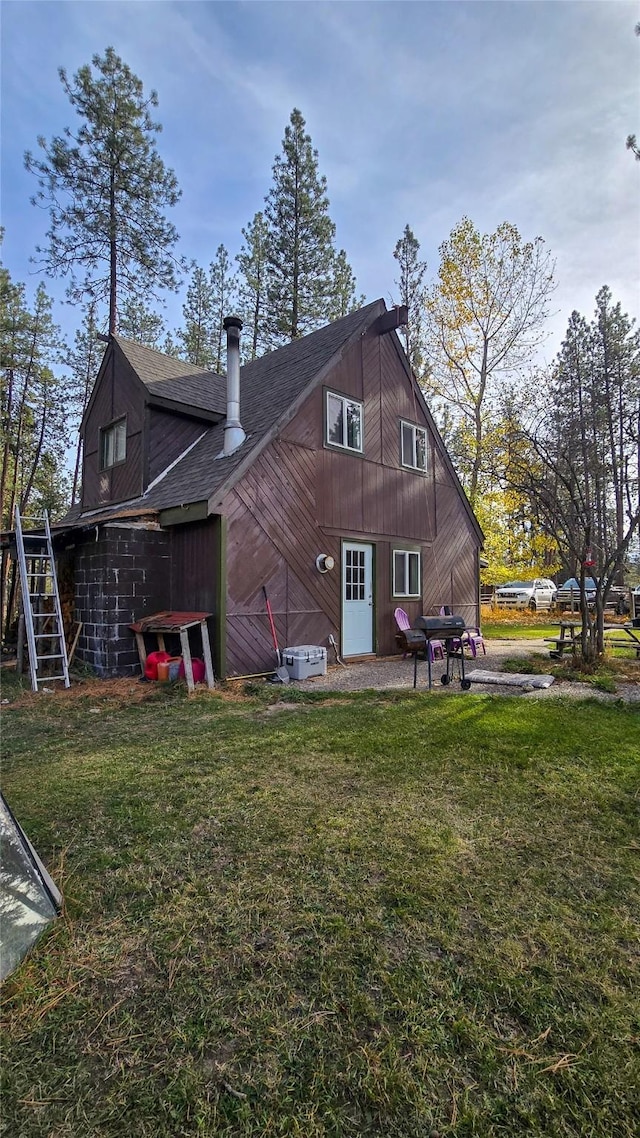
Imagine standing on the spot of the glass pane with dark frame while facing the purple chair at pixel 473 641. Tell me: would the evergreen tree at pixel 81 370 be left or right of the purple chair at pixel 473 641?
left

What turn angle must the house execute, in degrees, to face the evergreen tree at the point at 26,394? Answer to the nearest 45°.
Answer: approximately 180°

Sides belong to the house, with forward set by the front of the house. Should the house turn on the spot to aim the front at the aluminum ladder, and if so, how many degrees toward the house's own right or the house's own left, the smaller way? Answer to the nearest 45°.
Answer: approximately 135° to the house's own right

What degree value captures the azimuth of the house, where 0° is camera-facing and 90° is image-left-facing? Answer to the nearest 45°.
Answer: approximately 315°

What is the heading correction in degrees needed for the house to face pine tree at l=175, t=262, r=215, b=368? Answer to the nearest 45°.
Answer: approximately 135° to its left

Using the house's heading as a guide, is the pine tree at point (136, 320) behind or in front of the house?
behind

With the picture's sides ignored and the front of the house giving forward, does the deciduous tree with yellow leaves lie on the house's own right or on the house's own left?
on the house's own left

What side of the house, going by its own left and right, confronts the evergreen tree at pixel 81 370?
back
